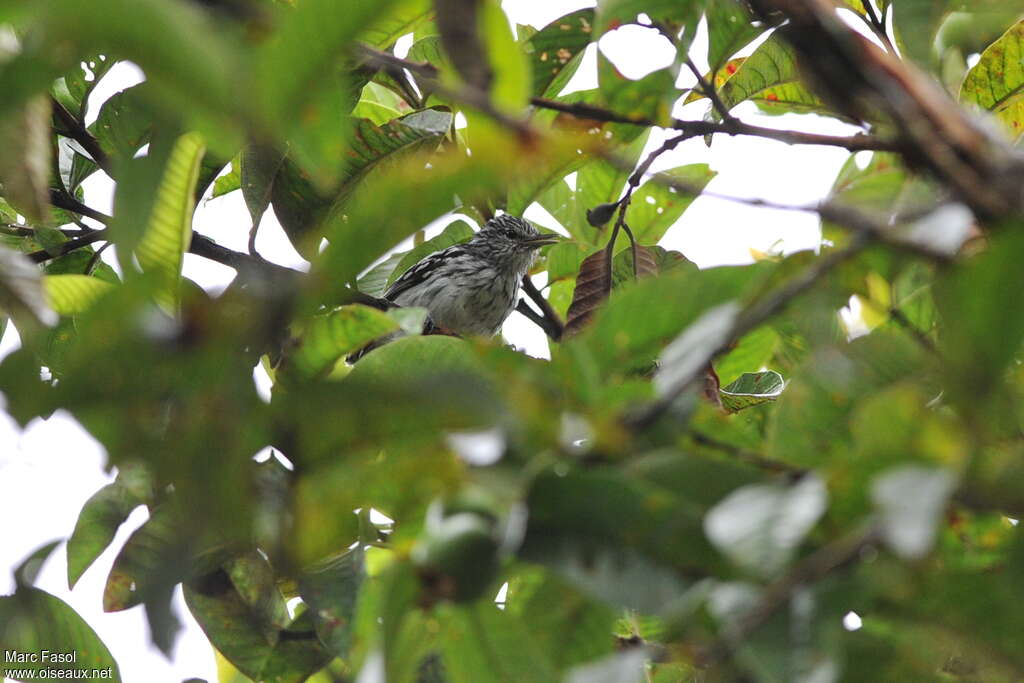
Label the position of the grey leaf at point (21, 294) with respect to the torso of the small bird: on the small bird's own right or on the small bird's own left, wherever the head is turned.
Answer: on the small bird's own right

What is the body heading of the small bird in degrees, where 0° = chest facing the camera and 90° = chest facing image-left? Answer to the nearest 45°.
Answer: approximately 270°

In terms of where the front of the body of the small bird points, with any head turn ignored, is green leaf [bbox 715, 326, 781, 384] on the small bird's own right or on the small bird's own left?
on the small bird's own left
